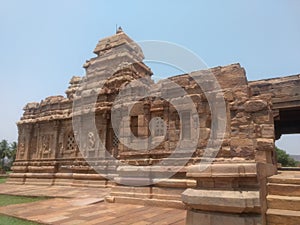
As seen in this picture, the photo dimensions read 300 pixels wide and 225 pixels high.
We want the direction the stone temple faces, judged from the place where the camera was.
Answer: facing the viewer and to the right of the viewer
